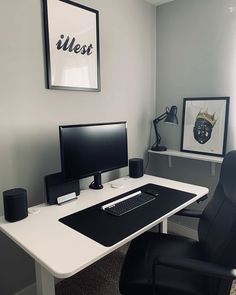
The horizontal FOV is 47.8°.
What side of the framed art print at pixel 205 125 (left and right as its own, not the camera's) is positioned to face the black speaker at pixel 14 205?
front

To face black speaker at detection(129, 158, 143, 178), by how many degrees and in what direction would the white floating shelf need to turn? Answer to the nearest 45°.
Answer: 0° — it already faces it

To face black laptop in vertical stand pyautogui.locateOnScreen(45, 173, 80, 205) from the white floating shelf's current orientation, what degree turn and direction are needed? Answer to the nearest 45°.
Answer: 0° — it already faces it

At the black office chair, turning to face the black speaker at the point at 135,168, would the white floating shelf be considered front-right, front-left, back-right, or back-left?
front-right

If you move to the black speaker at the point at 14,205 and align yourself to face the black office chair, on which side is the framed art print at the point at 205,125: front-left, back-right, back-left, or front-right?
front-left

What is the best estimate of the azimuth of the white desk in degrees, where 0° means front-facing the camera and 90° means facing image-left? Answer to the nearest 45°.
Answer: approximately 315°

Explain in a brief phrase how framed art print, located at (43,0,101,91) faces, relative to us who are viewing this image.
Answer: facing the viewer and to the right of the viewer

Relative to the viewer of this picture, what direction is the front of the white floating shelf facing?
facing the viewer and to the left of the viewer

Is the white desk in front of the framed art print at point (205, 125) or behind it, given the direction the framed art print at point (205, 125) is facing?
in front

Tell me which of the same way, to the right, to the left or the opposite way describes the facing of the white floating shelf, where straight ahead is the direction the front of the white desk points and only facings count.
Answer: to the right
